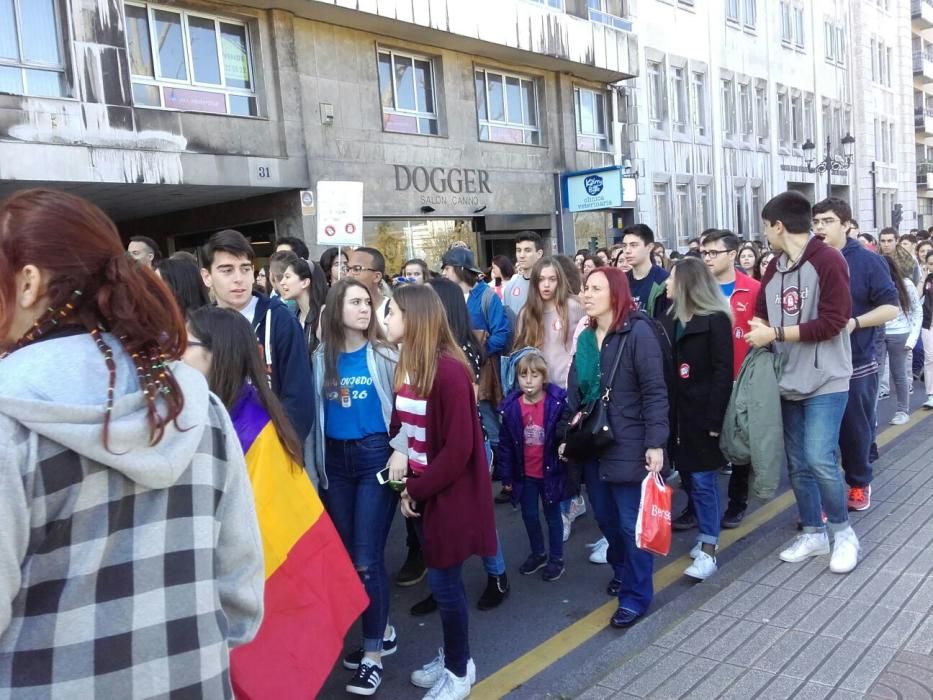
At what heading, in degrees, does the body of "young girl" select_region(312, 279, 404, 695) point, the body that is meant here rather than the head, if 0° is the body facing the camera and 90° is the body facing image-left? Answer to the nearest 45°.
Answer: approximately 0°

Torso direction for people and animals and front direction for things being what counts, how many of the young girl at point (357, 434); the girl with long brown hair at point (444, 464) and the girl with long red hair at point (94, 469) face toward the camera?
1

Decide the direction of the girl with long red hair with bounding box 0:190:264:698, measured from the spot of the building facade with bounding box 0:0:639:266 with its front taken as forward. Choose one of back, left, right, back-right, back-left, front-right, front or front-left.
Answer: front-right

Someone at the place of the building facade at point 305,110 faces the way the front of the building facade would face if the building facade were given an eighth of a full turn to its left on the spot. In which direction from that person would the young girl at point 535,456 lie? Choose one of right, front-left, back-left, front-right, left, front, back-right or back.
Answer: right

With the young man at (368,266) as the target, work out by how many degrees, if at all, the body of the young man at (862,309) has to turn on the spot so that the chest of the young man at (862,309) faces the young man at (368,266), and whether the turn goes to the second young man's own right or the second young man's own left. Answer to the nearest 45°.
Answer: approximately 45° to the second young man's own right

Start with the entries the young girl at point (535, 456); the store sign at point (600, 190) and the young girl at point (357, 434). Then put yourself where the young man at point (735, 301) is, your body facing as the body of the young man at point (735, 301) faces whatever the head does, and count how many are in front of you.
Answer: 2

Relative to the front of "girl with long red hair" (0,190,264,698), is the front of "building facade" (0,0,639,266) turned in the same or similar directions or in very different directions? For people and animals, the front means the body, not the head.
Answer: very different directions

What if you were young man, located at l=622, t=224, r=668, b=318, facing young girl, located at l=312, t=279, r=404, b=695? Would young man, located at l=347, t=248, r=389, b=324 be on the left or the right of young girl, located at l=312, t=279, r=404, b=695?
right

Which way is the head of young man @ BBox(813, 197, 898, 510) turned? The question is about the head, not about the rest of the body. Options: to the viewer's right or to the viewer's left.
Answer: to the viewer's left

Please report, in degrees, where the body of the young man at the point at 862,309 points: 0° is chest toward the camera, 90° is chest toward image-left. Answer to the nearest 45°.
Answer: approximately 45°

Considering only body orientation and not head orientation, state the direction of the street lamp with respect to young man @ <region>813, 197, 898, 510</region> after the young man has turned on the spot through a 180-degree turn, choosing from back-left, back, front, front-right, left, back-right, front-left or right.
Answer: front-left

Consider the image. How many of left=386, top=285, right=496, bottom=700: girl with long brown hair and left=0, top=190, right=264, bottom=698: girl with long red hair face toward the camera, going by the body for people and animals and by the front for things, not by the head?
0
